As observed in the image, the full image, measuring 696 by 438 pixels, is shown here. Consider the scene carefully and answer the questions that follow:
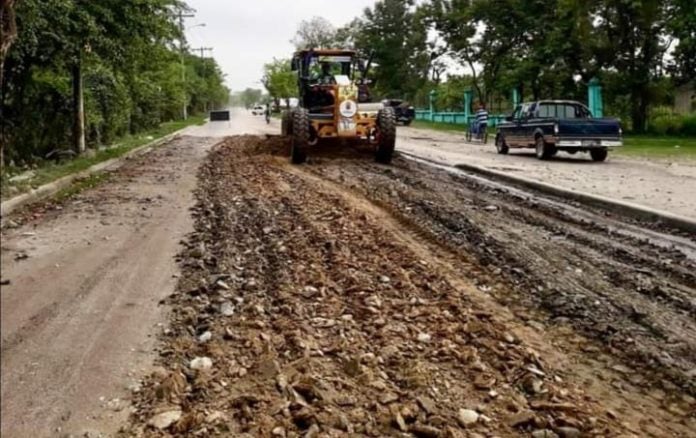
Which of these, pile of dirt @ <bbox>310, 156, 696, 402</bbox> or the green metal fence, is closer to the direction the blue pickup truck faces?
the green metal fence

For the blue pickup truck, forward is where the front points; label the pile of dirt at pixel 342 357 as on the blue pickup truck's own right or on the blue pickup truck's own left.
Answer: on the blue pickup truck's own left

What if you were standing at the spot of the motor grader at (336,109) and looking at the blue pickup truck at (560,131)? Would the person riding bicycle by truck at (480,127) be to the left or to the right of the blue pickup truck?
left

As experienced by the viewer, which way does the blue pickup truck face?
facing away from the viewer and to the left of the viewer
